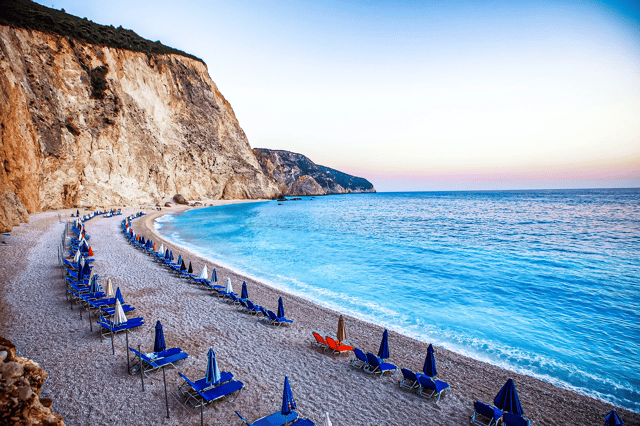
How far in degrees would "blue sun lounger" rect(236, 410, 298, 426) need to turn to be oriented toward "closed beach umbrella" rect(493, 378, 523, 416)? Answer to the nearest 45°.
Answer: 0° — it already faces it

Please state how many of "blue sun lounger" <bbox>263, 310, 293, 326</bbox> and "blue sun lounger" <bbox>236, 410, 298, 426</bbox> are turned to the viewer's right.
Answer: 2

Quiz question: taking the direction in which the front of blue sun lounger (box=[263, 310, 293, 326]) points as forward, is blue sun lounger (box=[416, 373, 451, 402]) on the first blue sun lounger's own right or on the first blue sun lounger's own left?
on the first blue sun lounger's own right

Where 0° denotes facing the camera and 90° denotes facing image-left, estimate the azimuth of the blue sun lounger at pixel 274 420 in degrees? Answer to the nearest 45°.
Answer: approximately 270°

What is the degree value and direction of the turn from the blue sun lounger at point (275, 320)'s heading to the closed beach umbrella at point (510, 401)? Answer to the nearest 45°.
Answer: approximately 45° to its right

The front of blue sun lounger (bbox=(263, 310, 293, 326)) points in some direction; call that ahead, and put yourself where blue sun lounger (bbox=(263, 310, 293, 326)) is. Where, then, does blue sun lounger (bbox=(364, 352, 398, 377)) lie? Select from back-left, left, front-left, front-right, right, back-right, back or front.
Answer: front-right

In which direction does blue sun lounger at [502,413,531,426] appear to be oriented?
to the viewer's right

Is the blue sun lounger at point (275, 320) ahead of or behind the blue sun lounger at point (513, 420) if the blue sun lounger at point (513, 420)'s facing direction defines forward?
behind

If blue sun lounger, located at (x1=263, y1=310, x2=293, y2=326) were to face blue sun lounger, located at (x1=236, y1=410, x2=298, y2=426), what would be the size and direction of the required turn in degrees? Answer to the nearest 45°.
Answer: approximately 90° to its right

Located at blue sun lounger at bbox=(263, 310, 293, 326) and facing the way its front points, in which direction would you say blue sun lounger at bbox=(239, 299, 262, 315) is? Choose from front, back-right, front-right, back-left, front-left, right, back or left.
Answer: back-left

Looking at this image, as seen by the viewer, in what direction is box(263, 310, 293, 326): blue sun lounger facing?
to the viewer's right
